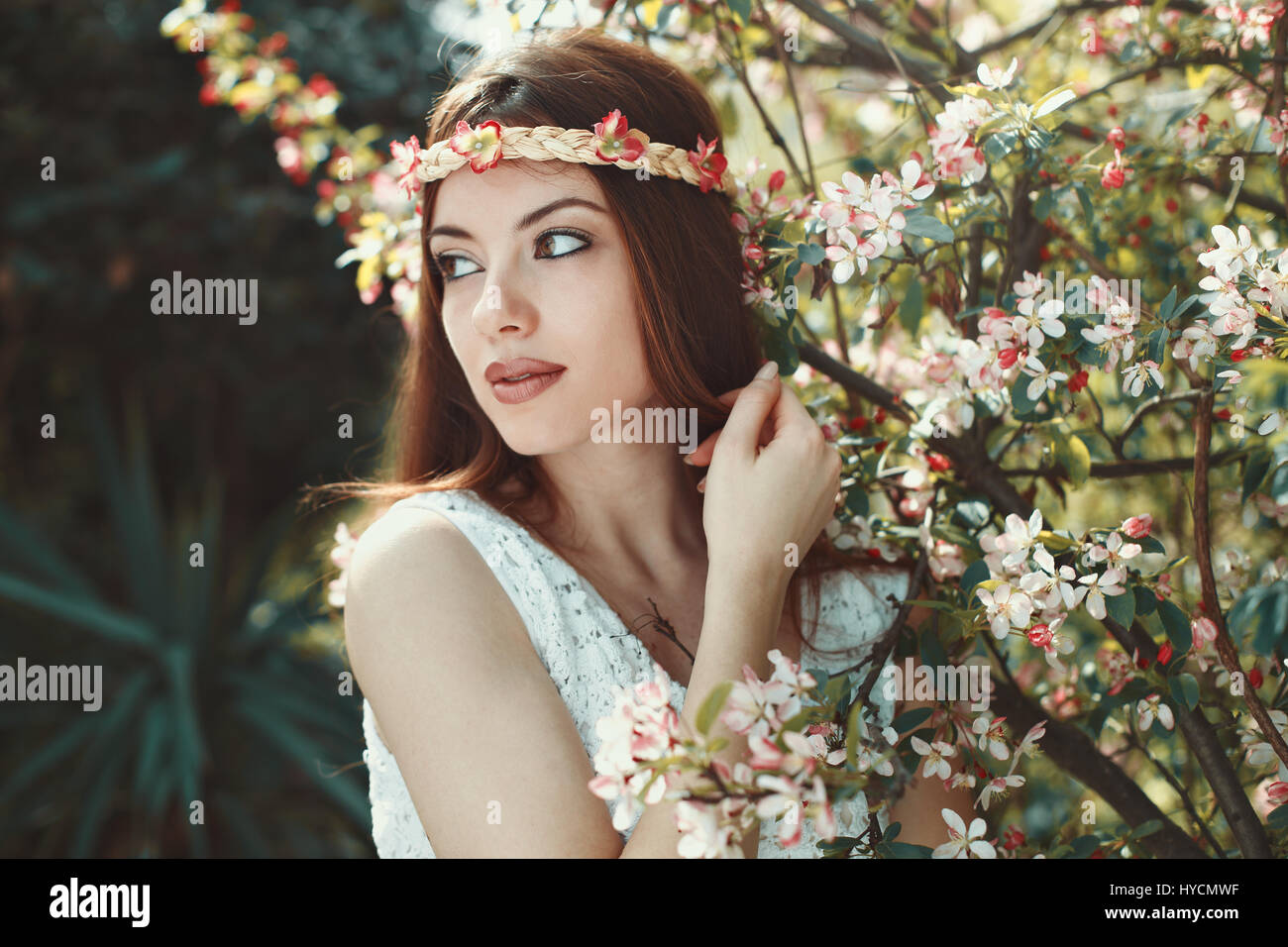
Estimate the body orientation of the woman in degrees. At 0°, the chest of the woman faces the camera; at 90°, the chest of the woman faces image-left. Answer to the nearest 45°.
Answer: approximately 315°

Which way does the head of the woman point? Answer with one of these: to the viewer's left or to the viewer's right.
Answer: to the viewer's left
